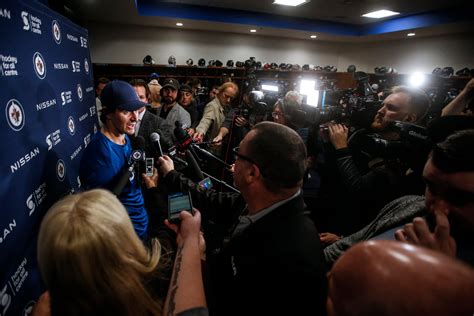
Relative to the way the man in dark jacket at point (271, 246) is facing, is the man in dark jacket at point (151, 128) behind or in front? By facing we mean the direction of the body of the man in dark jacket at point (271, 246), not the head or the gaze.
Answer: in front

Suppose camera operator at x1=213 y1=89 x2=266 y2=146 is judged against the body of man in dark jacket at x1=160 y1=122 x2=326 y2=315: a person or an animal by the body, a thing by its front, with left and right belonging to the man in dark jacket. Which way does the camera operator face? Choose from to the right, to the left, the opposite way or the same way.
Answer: to the left

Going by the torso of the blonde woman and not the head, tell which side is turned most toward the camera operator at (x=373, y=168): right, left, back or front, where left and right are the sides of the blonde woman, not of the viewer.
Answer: right

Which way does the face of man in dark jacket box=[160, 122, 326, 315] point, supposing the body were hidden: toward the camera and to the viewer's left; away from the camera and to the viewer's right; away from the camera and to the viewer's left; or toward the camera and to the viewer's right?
away from the camera and to the viewer's left

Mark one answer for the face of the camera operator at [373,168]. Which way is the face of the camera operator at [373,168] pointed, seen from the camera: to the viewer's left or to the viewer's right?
to the viewer's left

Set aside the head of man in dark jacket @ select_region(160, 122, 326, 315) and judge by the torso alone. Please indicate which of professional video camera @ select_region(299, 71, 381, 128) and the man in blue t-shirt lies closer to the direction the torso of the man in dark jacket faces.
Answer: the man in blue t-shirt

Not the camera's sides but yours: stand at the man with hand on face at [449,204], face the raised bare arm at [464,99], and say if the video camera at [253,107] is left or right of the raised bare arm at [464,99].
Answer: left

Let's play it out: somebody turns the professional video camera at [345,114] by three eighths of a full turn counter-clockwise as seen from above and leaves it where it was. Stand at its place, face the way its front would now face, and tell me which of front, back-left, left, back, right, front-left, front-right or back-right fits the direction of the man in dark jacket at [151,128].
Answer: back-right

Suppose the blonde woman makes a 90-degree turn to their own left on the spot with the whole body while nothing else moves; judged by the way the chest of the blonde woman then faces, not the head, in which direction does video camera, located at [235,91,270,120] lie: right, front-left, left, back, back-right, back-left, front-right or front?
back-right

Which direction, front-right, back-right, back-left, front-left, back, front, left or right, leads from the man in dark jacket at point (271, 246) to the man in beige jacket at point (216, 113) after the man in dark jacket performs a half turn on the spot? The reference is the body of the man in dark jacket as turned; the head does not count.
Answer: back-left

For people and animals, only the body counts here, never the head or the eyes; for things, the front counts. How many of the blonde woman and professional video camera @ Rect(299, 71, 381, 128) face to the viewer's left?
1

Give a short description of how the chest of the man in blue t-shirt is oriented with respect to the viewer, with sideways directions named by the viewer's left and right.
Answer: facing the viewer and to the right of the viewer

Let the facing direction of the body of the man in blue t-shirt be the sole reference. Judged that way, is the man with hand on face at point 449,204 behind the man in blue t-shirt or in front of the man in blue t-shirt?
in front

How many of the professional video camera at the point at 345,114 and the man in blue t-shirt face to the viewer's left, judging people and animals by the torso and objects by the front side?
1

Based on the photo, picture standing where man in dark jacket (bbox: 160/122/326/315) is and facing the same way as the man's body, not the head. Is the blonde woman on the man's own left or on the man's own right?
on the man's own left

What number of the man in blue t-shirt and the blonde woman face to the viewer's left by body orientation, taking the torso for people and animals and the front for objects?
0

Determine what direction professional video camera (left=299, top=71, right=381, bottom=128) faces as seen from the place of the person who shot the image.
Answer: facing to the left of the viewer

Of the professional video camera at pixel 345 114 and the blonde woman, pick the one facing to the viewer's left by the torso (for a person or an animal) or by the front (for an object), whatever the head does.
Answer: the professional video camera

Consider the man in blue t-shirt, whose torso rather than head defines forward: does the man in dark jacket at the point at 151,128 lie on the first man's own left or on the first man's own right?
on the first man's own left

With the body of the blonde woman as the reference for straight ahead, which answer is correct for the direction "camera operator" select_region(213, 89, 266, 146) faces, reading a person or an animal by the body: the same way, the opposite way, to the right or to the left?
to the left

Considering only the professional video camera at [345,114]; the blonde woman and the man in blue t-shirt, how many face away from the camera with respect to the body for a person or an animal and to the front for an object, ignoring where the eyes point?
1
